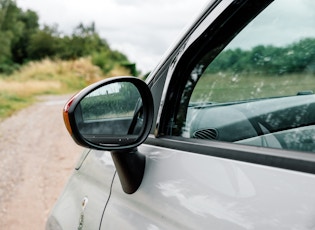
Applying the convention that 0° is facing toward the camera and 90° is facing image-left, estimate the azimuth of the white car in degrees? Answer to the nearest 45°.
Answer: approximately 135°
